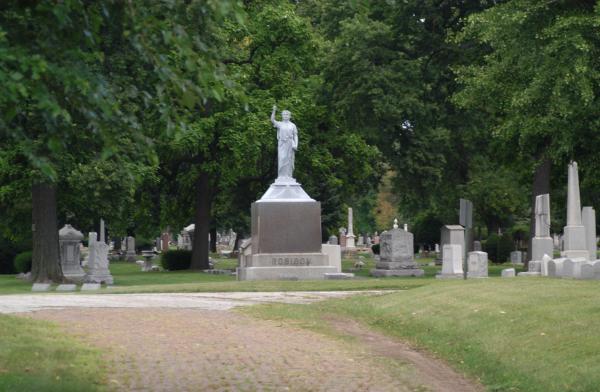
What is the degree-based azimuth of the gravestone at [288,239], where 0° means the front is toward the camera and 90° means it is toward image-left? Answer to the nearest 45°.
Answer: approximately 0°

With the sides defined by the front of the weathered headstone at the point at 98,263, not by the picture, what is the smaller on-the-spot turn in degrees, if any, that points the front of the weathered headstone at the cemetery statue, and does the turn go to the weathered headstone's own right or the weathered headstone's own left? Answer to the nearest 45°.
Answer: approximately 90° to the weathered headstone's own left

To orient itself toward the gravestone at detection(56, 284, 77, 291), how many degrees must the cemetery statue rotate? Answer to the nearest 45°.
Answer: approximately 45° to its right

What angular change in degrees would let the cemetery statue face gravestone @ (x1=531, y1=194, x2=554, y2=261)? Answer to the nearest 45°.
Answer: approximately 45° to its left
